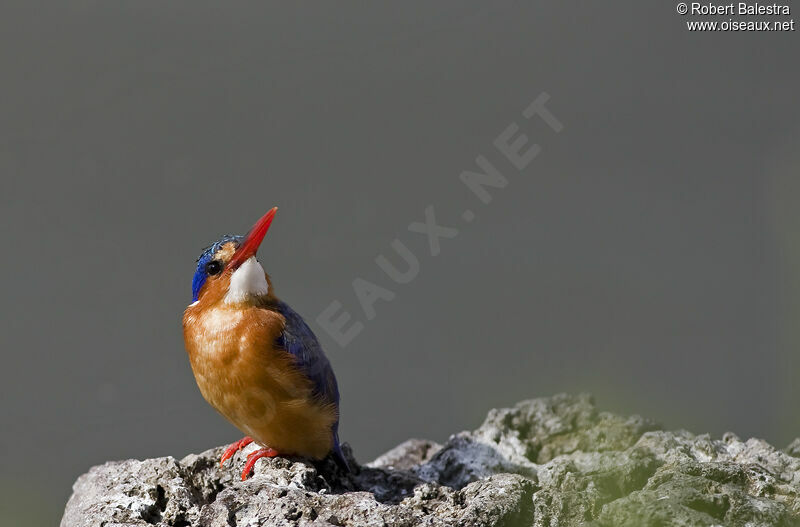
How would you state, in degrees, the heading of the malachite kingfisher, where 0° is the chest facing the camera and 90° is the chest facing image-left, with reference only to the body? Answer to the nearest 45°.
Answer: approximately 45°
